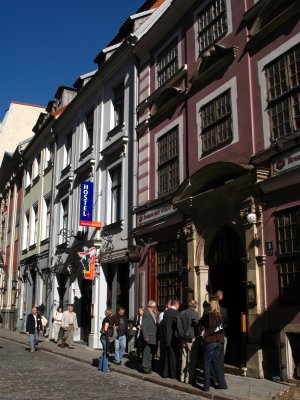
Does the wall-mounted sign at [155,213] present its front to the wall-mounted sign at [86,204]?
no

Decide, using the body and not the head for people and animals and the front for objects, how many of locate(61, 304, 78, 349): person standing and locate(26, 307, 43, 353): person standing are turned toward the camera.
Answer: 2

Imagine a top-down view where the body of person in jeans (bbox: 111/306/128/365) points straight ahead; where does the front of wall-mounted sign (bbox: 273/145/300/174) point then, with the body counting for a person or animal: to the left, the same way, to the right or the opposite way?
to the right

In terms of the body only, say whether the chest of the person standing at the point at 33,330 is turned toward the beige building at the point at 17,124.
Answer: no

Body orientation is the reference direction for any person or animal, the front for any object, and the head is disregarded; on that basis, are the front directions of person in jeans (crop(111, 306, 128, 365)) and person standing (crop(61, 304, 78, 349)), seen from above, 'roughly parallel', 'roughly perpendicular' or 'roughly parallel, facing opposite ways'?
roughly parallel

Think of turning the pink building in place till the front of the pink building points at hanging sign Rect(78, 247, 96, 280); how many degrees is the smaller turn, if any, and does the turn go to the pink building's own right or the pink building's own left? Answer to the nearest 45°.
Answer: approximately 90° to the pink building's own right

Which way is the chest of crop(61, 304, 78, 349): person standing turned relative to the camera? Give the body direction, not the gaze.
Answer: toward the camera

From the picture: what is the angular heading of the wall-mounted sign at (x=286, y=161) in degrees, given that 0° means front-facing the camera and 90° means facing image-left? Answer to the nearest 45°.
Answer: approximately 45°

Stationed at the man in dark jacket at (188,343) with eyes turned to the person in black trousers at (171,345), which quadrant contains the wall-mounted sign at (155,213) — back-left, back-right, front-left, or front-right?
front-right

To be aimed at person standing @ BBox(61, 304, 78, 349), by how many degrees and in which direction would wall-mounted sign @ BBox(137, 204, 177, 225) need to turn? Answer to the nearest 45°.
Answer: approximately 90° to its right

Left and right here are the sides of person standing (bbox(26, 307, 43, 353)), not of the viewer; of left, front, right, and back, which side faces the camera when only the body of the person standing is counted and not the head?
front

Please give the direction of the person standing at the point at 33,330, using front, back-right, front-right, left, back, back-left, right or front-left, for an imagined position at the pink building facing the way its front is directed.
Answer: right

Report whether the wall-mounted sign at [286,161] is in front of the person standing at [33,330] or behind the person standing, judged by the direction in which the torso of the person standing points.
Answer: in front

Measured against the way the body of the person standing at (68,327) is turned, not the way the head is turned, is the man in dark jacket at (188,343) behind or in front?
in front

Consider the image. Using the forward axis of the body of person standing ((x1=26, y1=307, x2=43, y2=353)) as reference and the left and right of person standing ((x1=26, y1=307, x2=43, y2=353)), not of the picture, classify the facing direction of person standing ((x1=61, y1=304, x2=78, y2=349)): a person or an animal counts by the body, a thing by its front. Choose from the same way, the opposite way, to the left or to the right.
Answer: the same way

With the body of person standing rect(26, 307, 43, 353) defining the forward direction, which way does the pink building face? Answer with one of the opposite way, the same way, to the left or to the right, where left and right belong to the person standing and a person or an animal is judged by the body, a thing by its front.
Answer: to the right

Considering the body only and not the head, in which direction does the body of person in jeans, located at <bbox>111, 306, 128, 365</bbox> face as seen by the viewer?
toward the camera
